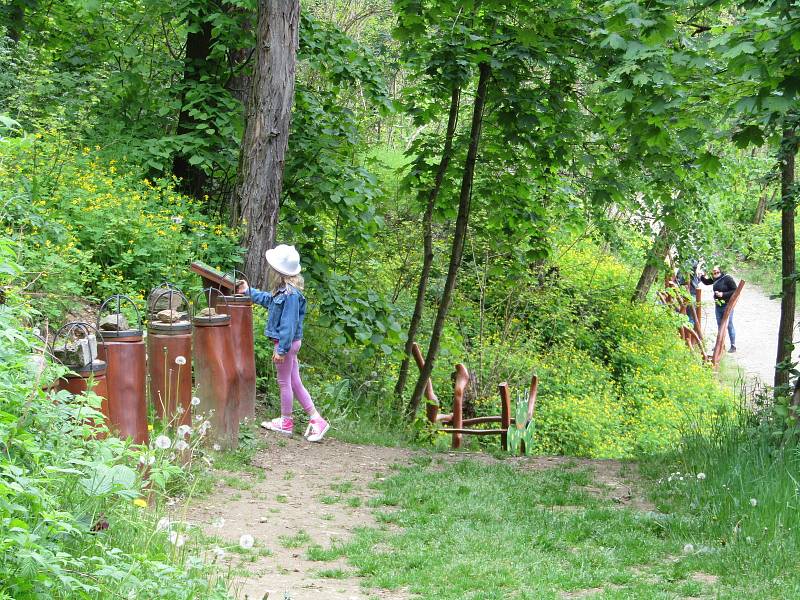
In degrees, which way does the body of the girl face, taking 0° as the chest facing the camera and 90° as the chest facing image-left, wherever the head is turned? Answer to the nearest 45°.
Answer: approximately 90°

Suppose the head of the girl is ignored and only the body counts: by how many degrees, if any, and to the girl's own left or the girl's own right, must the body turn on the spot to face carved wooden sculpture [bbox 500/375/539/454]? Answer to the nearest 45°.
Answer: approximately 135° to the girl's own right

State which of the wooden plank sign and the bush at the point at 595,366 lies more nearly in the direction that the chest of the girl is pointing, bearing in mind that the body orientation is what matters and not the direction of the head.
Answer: the wooden plank sign

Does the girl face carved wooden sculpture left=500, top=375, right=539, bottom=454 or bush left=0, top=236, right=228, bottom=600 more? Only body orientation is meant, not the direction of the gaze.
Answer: the bush

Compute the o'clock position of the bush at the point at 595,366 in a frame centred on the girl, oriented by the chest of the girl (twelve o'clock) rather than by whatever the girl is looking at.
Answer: The bush is roughly at 4 o'clock from the girl.

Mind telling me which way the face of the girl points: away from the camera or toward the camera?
away from the camera

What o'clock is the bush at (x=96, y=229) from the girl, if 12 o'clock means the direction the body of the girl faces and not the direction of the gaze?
The bush is roughly at 1 o'clock from the girl.

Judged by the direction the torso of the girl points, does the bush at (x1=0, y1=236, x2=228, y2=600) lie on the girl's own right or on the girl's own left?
on the girl's own left

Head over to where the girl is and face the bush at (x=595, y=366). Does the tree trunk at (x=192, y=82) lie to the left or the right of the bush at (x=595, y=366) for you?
left

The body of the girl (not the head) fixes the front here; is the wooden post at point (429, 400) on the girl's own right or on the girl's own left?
on the girl's own right
